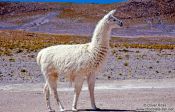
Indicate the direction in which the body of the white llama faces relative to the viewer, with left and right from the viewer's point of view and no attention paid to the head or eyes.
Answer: facing to the right of the viewer
